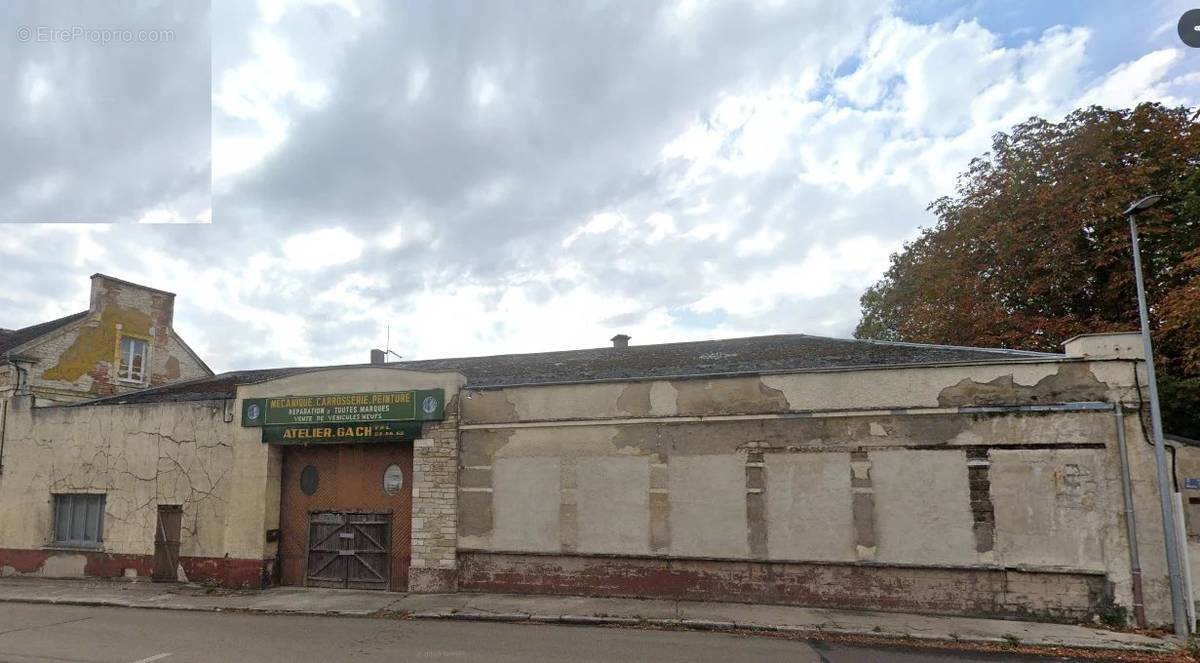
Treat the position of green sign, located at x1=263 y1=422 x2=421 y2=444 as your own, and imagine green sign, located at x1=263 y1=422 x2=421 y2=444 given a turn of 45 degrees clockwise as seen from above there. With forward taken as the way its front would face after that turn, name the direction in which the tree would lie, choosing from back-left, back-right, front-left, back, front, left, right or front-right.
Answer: back-left

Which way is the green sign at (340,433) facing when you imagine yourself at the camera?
facing the viewer

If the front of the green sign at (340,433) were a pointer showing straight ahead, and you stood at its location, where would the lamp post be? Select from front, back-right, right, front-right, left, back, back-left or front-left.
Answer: front-left
